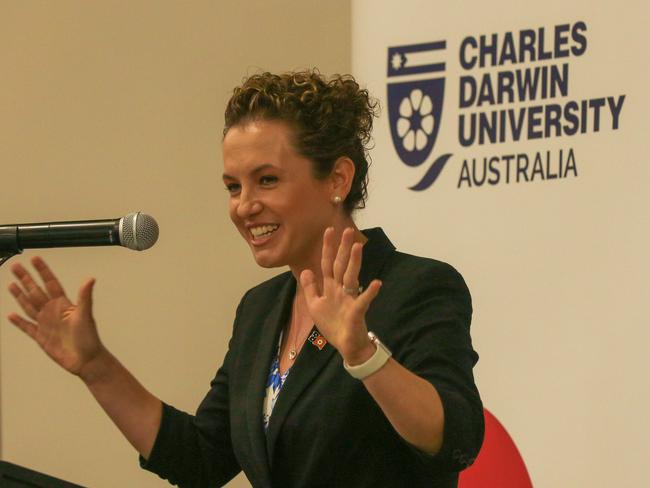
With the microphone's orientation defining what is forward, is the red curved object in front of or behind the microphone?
in front

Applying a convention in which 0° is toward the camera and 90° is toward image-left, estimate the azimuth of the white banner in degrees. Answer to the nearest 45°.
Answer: approximately 45°

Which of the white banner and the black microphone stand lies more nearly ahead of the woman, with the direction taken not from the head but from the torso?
the black microphone stand

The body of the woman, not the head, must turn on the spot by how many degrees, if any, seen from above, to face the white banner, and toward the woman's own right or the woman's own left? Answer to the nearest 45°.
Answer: approximately 180°

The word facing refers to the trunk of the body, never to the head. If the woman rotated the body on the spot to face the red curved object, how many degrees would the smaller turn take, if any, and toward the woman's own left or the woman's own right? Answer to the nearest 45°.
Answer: approximately 180°

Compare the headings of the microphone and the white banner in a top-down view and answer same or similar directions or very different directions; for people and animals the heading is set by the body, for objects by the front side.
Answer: very different directions

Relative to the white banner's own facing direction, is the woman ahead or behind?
ahead

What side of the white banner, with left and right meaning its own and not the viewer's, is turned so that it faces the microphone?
front

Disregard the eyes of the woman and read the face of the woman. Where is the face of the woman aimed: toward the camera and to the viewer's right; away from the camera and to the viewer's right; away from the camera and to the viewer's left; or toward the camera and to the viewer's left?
toward the camera and to the viewer's left

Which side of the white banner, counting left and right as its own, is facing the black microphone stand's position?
front

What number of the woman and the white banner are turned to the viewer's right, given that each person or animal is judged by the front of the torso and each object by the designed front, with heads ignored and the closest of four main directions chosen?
0

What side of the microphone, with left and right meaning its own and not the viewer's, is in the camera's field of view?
right
